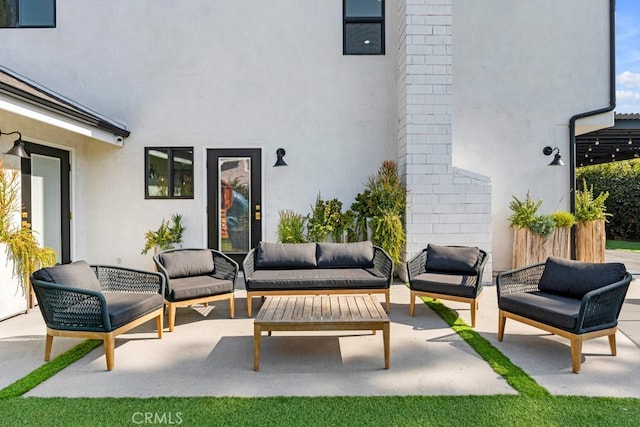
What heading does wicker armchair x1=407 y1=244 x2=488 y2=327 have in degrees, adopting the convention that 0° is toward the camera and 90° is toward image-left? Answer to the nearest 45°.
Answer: approximately 45°

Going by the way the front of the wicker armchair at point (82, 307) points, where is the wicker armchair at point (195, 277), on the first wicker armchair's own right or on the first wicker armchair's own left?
on the first wicker armchair's own left

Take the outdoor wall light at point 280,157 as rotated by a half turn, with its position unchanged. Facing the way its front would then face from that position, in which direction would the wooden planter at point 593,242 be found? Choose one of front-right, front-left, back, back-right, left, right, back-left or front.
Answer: right

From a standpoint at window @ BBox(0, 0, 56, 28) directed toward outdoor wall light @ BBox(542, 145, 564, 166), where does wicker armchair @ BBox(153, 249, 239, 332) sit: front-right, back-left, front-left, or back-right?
front-right

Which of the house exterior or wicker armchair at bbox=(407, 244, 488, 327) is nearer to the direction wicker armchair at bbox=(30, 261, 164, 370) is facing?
the wicker armchair

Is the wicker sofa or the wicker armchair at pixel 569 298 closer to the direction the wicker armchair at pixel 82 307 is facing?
the wicker armchair

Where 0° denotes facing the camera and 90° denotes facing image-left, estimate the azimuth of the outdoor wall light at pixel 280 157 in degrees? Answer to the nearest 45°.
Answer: approximately 0°

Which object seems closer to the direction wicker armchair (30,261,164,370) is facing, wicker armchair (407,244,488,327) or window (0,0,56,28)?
the wicker armchair

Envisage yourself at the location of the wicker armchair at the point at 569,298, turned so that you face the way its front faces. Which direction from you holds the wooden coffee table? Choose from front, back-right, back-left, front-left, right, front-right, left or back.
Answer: front

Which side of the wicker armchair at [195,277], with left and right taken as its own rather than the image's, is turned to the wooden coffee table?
front

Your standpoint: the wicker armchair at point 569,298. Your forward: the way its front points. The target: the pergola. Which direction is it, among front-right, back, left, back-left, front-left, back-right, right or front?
back-right

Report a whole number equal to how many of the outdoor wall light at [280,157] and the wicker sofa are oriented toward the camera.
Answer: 2

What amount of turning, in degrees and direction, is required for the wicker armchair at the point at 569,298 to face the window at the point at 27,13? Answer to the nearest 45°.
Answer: approximately 45° to its right

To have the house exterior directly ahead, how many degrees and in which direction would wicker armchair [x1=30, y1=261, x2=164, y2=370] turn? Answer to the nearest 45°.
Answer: approximately 90° to its left

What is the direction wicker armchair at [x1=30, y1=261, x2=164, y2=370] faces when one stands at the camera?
facing the viewer and to the right of the viewer

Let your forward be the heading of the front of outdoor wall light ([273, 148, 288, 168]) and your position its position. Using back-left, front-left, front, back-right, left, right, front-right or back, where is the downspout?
left

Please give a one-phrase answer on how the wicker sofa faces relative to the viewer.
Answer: facing the viewer

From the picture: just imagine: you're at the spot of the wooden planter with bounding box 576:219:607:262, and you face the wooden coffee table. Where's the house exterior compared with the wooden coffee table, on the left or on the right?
right
